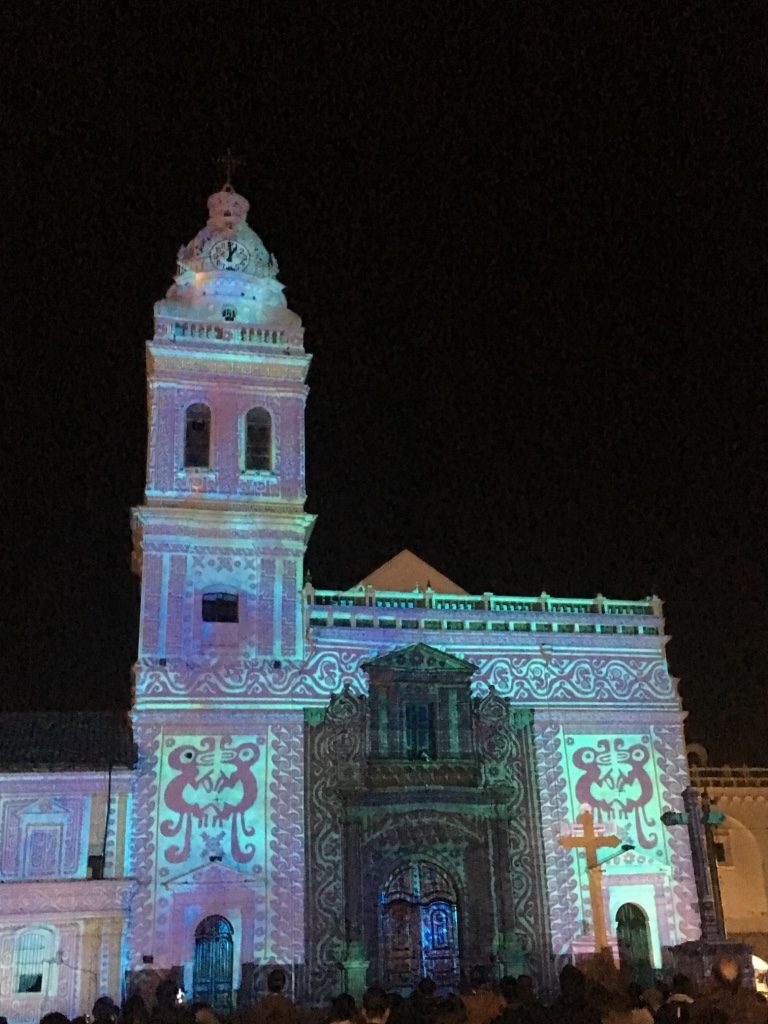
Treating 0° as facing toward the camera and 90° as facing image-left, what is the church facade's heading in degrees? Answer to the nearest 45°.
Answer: approximately 0°
